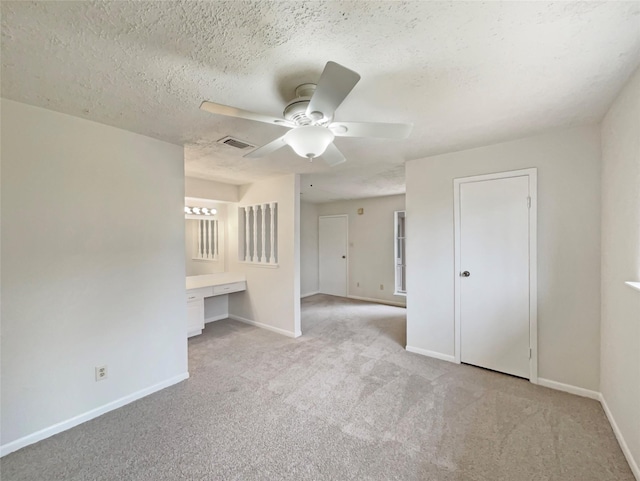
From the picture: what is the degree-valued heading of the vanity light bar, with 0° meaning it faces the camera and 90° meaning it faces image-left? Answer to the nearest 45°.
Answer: approximately 315°

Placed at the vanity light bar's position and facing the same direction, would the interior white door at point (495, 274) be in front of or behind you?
in front

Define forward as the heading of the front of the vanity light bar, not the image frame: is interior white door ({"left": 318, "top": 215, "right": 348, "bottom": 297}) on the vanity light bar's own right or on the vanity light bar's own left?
on the vanity light bar's own left
